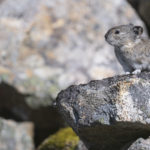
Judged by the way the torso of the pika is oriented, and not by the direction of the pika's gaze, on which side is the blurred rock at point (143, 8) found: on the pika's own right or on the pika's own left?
on the pika's own right

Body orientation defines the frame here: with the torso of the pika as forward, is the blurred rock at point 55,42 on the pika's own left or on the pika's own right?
on the pika's own right

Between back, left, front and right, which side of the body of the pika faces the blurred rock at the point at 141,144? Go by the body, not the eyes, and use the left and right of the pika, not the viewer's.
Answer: left

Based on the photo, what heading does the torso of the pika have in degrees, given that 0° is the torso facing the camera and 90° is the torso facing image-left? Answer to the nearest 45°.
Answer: approximately 90°
